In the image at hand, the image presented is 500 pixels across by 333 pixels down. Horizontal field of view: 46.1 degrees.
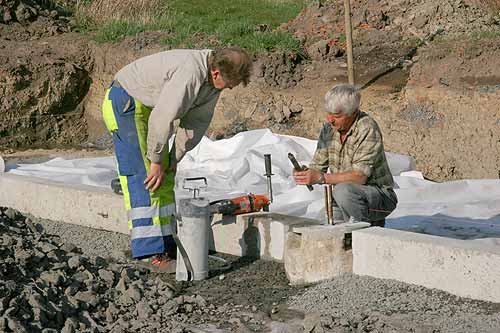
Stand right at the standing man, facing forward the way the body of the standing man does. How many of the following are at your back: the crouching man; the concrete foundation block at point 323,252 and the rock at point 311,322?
0

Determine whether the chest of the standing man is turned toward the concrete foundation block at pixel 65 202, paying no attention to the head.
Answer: no

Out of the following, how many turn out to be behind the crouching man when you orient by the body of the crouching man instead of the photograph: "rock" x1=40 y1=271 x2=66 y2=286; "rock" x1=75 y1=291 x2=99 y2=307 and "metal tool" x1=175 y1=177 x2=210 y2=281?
0

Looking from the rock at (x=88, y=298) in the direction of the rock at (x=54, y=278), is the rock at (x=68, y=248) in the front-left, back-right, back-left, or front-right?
front-right

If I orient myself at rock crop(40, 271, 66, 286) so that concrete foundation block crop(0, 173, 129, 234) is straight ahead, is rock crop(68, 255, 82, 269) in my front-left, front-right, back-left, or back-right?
front-right

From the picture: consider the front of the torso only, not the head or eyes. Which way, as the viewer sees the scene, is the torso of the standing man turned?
to the viewer's right

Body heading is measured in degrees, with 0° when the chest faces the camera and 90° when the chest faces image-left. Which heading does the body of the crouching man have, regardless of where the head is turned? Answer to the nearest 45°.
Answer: approximately 45°

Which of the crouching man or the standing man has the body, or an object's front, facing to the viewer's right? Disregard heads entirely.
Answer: the standing man
